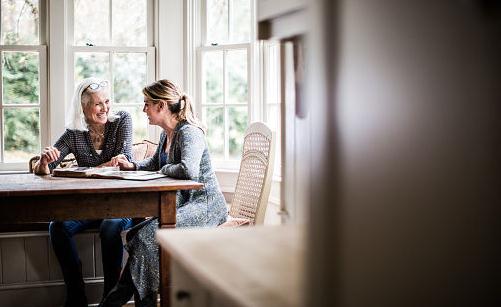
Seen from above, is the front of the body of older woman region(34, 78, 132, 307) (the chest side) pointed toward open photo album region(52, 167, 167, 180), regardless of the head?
yes

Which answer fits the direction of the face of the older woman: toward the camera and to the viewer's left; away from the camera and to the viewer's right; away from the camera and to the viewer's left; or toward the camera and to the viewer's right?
toward the camera and to the viewer's right

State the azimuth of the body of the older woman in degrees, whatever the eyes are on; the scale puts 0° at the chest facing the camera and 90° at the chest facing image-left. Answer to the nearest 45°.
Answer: approximately 0°

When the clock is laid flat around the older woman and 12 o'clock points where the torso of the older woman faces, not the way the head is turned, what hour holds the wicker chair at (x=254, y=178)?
The wicker chair is roughly at 10 o'clock from the older woman.

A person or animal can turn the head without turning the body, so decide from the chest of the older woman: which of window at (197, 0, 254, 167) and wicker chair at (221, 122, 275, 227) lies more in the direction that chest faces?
the wicker chair

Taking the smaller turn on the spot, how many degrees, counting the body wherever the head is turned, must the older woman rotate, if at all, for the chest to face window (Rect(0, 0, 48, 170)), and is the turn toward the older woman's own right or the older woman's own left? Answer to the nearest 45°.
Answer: approximately 135° to the older woman's own right

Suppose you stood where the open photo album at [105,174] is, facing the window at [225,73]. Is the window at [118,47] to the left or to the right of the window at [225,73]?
left

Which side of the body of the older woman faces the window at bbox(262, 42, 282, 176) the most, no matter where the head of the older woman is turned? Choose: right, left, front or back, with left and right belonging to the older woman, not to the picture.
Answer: left
